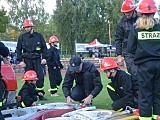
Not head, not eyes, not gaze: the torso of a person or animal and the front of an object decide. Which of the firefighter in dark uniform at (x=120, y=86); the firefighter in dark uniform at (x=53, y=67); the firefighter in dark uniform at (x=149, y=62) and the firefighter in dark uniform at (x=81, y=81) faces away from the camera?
the firefighter in dark uniform at (x=149, y=62)

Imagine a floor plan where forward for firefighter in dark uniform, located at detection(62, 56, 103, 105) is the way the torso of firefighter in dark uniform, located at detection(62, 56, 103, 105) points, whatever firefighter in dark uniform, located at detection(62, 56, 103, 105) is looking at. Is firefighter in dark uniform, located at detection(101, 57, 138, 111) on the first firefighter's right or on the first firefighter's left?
on the first firefighter's left

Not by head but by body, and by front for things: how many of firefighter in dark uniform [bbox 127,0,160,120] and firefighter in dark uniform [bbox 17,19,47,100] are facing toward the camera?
1

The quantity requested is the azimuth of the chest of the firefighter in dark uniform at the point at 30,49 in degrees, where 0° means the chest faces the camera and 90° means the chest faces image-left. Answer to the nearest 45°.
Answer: approximately 0°

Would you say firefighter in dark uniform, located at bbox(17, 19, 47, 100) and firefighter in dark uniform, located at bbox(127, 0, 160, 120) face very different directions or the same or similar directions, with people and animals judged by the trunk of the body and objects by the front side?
very different directions

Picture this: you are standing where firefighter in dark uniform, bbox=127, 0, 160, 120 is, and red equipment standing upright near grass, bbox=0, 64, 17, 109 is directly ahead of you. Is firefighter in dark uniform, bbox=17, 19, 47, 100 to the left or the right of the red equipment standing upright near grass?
right

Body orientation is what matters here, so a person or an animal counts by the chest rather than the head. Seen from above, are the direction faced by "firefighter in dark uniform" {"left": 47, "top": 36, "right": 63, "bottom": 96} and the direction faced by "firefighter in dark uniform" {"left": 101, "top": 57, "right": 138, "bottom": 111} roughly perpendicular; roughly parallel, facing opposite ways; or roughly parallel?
roughly perpendicular

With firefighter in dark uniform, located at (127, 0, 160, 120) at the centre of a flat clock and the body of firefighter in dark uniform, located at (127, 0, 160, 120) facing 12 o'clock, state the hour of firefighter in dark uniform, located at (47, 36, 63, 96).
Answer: firefighter in dark uniform, located at (47, 36, 63, 96) is roughly at 11 o'clock from firefighter in dark uniform, located at (127, 0, 160, 120).

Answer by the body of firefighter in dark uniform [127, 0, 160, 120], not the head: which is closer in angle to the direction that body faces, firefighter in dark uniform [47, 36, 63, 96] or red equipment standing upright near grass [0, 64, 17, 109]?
the firefighter in dark uniform

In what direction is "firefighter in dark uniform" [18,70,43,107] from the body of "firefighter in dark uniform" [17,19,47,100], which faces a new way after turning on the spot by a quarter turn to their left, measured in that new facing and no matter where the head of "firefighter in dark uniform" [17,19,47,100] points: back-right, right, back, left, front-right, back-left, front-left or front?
right

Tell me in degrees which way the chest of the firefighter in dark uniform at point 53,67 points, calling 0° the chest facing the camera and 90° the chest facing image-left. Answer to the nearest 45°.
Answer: approximately 315°

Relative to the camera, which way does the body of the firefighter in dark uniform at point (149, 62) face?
away from the camera
